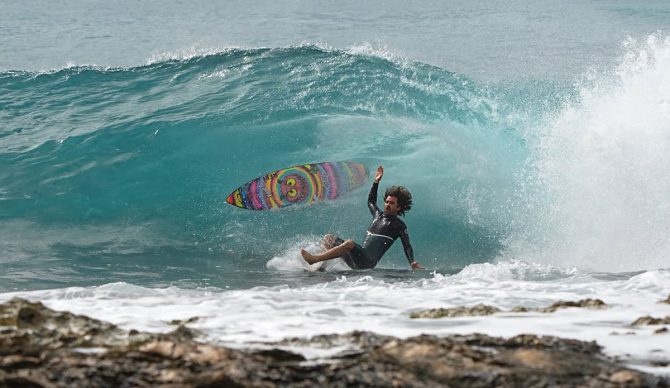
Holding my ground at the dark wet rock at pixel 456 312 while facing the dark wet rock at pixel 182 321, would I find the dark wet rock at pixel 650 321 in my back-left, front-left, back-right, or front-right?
back-left

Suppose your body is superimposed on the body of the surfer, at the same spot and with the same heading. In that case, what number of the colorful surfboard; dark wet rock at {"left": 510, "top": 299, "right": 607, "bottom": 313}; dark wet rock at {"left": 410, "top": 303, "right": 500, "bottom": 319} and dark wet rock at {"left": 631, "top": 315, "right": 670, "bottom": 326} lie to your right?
1

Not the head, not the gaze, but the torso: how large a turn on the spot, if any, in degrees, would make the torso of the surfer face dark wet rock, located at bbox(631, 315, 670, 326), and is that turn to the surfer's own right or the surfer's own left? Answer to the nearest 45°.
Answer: approximately 45° to the surfer's own left

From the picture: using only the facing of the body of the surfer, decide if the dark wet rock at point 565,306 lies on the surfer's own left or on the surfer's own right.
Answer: on the surfer's own left

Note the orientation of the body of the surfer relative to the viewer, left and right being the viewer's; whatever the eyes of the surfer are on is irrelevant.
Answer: facing the viewer and to the left of the viewer

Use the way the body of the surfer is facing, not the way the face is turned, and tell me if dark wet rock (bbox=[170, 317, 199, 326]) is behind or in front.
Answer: in front

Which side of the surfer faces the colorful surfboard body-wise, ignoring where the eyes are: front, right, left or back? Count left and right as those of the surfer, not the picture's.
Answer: right

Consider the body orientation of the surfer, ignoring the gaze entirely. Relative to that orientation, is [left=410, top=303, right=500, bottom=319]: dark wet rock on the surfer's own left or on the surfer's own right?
on the surfer's own left
